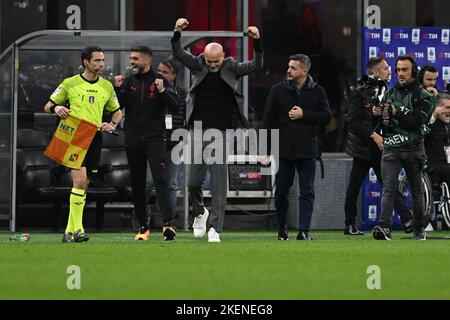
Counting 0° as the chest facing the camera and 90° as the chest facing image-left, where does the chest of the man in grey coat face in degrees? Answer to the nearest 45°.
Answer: approximately 0°

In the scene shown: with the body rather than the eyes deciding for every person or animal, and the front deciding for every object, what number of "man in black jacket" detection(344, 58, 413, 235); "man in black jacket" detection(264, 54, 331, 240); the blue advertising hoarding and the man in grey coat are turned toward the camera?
3

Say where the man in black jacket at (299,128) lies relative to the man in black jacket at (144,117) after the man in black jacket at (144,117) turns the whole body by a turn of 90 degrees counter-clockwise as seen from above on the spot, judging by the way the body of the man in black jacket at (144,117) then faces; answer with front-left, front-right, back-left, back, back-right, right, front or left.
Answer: front
